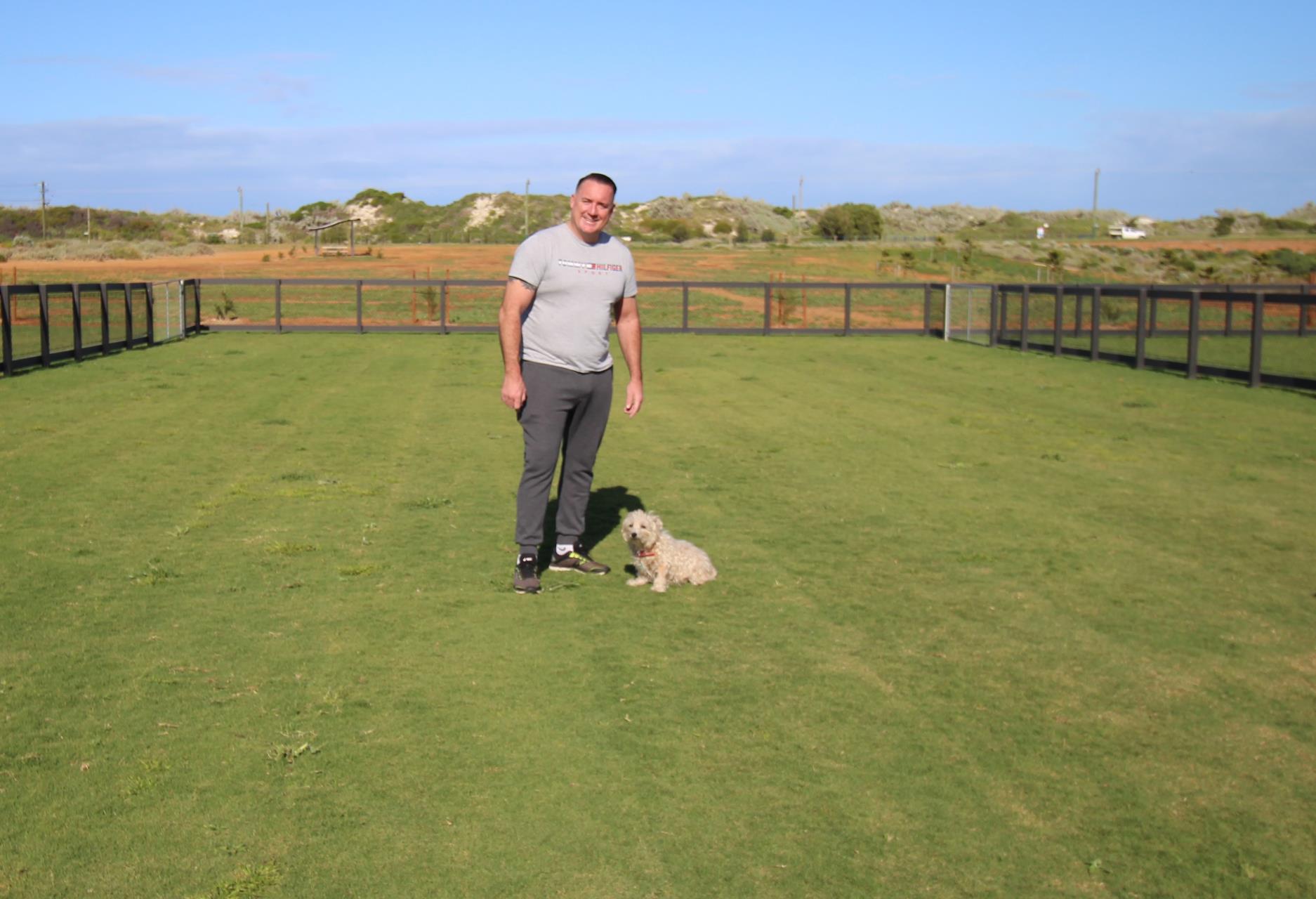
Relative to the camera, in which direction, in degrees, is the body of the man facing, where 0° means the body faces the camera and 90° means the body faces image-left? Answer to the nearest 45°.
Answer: approximately 315°

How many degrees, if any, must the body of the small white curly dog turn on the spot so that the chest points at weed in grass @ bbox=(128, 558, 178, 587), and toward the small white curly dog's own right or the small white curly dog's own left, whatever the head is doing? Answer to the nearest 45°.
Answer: approximately 45° to the small white curly dog's own right

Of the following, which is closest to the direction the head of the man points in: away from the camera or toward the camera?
toward the camera

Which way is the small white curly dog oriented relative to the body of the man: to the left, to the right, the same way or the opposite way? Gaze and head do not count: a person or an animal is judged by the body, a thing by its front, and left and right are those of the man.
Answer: to the right

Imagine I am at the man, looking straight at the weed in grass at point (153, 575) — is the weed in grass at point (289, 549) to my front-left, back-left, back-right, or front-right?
front-right

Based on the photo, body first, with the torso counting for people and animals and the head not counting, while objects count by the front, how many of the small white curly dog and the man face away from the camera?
0

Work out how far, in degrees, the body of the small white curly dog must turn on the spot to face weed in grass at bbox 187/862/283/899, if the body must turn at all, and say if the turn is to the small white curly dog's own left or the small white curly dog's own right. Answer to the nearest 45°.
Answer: approximately 45° to the small white curly dog's own left

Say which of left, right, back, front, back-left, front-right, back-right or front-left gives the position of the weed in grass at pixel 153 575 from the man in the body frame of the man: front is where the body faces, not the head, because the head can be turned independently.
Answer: back-right

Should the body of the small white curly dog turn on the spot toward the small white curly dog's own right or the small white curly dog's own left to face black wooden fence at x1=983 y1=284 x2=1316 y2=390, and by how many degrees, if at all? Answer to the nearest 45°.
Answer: approximately 180°

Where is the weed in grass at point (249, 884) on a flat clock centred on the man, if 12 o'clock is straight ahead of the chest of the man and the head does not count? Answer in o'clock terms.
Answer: The weed in grass is roughly at 2 o'clock from the man.

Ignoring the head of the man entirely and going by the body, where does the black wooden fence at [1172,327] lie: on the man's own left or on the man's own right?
on the man's own left

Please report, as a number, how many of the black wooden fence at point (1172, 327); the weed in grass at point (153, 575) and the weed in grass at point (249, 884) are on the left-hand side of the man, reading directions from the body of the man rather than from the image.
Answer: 1

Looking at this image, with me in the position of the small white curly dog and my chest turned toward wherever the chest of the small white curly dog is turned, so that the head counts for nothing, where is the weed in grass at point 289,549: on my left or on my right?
on my right
